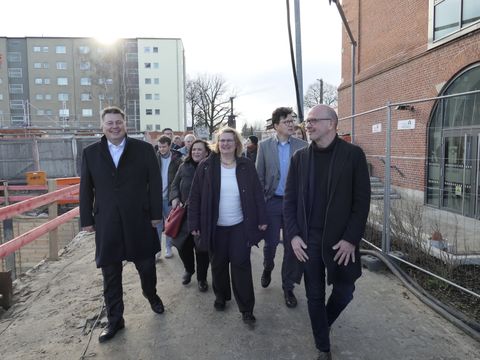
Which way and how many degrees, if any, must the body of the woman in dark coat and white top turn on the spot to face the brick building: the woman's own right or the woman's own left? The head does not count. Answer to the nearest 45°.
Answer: approximately 135° to the woman's own left

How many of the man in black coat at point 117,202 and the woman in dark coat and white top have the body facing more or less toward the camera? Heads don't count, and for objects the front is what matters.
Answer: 2

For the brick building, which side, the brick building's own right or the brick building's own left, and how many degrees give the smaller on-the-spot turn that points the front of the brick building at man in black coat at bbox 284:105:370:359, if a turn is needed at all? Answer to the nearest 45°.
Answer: approximately 45° to the brick building's own left

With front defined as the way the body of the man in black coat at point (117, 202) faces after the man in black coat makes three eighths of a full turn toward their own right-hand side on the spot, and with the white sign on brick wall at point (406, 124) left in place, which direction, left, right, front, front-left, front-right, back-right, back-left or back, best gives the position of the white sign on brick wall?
right

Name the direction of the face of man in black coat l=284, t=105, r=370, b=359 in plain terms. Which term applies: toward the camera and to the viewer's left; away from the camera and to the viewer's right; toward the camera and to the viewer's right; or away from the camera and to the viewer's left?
toward the camera and to the viewer's left

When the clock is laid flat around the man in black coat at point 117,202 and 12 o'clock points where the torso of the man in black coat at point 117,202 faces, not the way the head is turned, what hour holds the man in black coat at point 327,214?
the man in black coat at point 327,214 is roughly at 10 o'clock from the man in black coat at point 117,202.

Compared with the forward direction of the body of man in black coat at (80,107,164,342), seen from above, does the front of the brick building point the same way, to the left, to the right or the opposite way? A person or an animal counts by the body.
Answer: to the right

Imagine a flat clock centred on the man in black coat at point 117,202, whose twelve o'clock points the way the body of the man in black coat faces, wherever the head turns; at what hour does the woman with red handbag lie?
The woman with red handbag is roughly at 7 o'clock from the man in black coat.

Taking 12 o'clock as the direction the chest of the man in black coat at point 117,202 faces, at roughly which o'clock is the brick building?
The brick building is roughly at 8 o'clock from the man in black coat.

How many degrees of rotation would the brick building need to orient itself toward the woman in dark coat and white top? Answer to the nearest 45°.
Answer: approximately 45° to its left

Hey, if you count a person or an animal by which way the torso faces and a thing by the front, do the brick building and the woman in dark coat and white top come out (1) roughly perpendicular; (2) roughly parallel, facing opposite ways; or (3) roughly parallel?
roughly perpendicular

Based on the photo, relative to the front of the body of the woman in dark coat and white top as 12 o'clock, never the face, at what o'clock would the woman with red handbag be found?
The woman with red handbag is roughly at 5 o'clock from the woman in dark coat and white top.

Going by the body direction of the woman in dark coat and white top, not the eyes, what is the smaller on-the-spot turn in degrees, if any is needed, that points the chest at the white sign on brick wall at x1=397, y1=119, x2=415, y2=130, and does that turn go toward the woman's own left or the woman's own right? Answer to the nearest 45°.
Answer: approximately 135° to the woman's own left

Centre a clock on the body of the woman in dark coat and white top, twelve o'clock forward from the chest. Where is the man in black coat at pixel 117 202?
The man in black coat is roughly at 3 o'clock from the woman in dark coat and white top.

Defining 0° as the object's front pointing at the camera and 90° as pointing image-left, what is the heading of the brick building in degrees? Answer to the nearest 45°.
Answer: approximately 45°

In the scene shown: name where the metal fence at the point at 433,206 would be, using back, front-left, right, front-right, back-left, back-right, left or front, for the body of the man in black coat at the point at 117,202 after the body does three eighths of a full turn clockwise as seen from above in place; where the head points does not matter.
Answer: back-right

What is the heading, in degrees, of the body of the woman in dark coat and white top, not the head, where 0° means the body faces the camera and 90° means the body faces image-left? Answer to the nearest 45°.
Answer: approximately 0°
